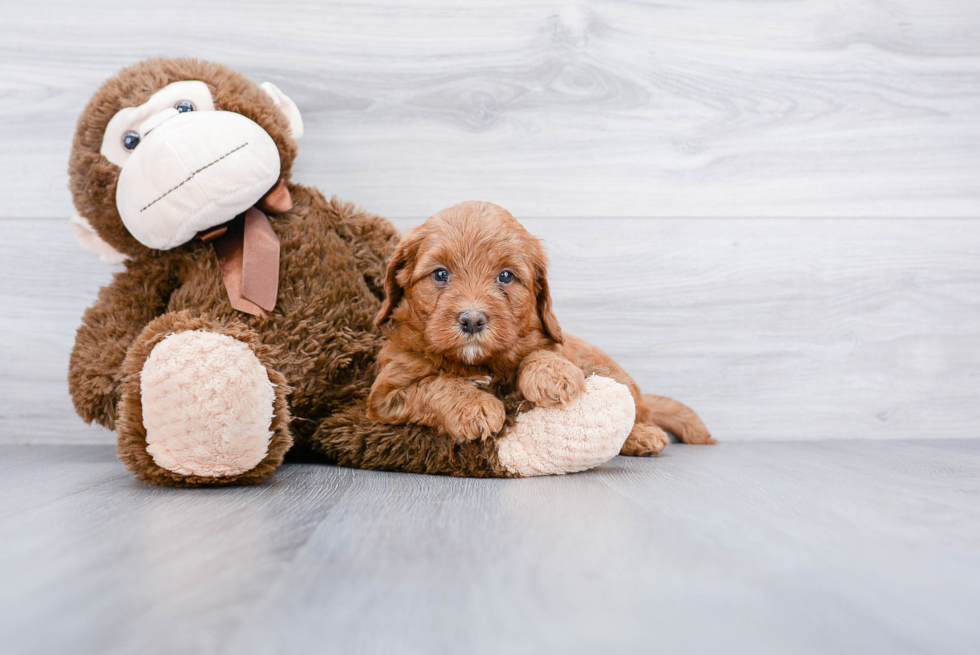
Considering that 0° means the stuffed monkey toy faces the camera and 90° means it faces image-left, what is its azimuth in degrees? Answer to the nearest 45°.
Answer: approximately 0°

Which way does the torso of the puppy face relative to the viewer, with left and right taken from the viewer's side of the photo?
facing the viewer and to the left of the viewer
